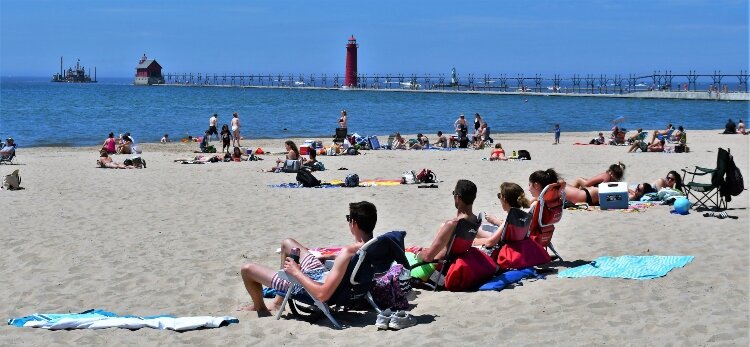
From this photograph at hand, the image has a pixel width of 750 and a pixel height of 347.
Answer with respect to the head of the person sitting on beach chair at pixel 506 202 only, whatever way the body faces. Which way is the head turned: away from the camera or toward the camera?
away from the camera

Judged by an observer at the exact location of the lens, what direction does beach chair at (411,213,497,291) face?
facing away from the viewer and to the left of the viewer

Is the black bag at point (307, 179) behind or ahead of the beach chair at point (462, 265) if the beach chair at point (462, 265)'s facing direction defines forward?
ahead

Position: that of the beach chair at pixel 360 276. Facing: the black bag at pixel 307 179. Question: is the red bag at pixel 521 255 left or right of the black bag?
right

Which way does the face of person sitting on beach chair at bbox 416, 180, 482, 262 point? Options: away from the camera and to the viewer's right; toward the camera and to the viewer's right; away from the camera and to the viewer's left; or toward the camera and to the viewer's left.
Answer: away from the camera and to the viewer's left

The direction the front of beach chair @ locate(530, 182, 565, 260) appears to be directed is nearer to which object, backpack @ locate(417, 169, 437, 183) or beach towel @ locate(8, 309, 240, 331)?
the backpack

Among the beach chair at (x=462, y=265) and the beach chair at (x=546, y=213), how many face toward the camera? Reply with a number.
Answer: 0

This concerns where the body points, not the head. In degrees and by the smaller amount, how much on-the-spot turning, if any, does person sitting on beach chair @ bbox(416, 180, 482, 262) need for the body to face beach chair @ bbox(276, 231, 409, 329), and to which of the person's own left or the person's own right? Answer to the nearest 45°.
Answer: approximately 90° to the person's own left

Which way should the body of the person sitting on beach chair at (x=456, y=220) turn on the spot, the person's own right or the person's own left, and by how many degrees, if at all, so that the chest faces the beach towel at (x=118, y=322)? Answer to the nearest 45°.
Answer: approximately 90° to the person's own left

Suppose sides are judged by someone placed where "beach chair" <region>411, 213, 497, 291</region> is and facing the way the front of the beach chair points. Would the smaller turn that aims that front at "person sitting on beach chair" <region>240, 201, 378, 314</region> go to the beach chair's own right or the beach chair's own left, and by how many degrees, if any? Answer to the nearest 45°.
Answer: approximately 90° to the beach chair's own left

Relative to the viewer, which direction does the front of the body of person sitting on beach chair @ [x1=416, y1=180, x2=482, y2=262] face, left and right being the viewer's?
facing away from the viewer and to the left of the viewer

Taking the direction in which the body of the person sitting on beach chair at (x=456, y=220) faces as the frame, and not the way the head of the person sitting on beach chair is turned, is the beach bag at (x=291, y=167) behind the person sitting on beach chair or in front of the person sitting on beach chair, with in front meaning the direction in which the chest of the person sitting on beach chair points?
in front

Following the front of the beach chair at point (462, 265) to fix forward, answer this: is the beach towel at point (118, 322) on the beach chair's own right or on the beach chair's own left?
on the beach chair's own left

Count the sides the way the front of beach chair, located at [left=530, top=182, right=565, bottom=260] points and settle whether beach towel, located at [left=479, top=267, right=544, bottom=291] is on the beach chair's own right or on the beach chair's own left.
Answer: on the beach chair's own left

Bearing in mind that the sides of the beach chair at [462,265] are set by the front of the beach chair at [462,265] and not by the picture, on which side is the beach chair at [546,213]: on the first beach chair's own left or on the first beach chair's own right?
on the first beach chair's own right

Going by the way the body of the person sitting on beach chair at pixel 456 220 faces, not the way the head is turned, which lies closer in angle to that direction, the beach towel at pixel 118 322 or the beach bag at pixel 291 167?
the beach bag

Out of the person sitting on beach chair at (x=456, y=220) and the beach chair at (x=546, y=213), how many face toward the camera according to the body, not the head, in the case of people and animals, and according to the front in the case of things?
0
